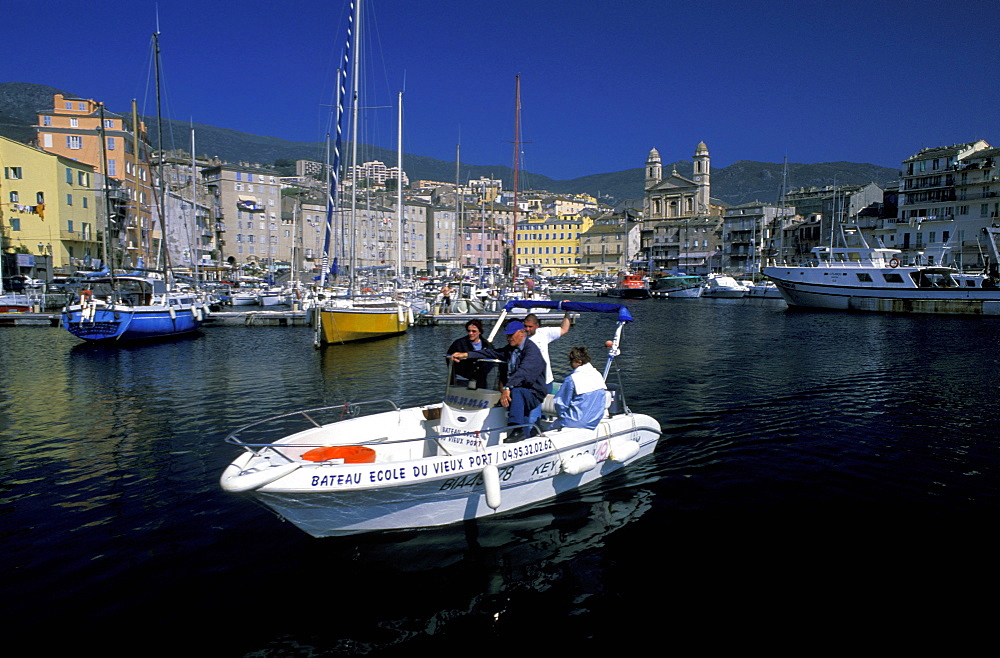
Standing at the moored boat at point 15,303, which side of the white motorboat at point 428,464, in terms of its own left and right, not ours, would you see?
right

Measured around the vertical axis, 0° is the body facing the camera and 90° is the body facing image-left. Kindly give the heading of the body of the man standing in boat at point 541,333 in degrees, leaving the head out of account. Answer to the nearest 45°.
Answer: approximately 45°

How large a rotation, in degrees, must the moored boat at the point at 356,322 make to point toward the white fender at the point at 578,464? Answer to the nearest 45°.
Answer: approximately 45° to its left

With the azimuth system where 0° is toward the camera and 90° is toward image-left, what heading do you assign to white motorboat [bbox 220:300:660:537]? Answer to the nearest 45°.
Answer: approximately 45°

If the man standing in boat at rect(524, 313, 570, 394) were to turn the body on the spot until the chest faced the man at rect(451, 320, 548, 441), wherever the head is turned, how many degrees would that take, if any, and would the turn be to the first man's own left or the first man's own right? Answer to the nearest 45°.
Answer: approximately 45° to the first man's own left

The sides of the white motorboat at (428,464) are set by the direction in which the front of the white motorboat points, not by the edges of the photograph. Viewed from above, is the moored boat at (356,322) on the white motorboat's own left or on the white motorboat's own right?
on the white motorboat's own right
